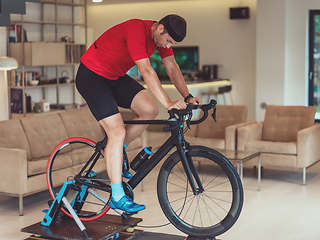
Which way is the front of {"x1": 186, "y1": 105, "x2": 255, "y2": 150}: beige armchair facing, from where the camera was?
facing the viewer and to the left of the viewer

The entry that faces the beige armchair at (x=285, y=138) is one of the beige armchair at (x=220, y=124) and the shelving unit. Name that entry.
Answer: the shelving unit

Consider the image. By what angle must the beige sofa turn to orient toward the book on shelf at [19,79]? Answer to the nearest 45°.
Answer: approximately 135° to its left

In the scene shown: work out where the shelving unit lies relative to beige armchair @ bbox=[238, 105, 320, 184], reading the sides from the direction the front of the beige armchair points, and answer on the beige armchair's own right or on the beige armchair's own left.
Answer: on the beige armchair's own right

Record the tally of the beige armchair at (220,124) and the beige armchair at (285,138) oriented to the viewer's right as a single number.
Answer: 0

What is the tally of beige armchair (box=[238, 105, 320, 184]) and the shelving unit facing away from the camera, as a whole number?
0

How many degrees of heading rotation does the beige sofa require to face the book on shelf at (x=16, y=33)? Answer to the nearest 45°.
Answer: approximately 135° to its left

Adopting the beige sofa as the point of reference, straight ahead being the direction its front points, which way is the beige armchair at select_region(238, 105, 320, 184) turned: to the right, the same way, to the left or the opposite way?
to the right

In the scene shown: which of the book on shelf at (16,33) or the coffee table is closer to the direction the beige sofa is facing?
the coffee table

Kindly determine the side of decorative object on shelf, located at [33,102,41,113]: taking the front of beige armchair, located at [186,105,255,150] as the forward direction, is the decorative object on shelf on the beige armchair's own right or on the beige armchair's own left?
on the beige armchair's own right

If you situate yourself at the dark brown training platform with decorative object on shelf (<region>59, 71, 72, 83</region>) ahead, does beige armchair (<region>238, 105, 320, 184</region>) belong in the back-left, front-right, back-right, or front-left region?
front-right

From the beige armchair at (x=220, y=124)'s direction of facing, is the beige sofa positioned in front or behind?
in front

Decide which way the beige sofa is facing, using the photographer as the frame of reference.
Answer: facing the viewer and to the right of the viewer

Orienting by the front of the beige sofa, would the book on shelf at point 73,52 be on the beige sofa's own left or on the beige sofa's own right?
on the beige sofa's own left

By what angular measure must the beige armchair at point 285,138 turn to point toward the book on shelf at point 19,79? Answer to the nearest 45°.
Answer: approximately 45° to its right
